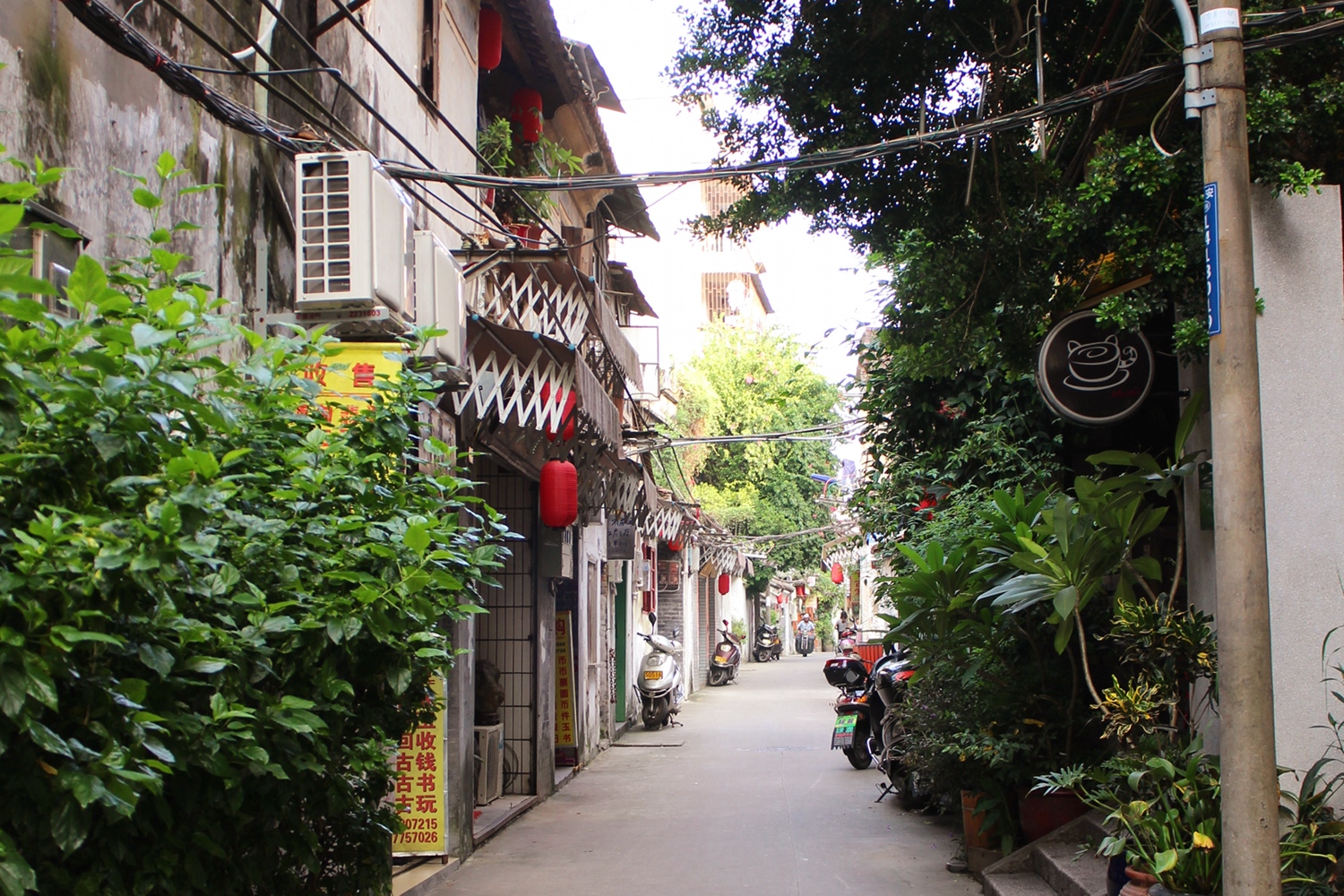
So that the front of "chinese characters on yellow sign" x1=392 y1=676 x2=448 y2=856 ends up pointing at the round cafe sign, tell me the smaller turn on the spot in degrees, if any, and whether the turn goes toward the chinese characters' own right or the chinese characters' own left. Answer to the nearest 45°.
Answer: approximately 45° to the chinese characters' own left

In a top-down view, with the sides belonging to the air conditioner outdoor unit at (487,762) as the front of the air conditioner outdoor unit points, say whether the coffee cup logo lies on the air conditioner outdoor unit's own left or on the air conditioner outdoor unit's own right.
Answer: on the air conditioner outdoor unit's own right

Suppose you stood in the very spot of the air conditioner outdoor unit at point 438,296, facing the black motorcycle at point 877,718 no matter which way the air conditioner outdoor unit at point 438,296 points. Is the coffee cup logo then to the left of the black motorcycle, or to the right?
right

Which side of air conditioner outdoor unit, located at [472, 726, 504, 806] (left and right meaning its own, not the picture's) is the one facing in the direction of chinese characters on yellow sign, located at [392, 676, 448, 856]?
right

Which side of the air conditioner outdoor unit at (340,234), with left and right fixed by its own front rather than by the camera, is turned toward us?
right

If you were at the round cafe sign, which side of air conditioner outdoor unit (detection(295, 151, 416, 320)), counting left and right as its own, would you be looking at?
front

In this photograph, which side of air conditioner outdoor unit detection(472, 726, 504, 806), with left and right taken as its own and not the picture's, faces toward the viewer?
right

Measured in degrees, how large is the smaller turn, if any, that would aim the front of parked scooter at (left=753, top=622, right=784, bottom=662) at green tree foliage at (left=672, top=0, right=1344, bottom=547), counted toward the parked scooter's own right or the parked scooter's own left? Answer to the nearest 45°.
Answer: approximately 45° to the parked scooter's own left
